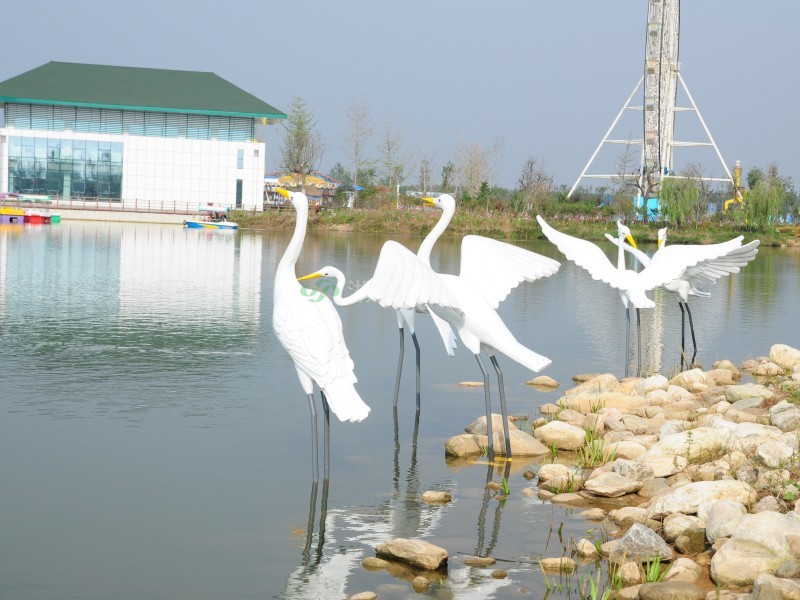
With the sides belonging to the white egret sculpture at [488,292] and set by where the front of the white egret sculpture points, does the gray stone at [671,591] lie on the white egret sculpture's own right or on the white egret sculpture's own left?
on the white egret sculpture's own left

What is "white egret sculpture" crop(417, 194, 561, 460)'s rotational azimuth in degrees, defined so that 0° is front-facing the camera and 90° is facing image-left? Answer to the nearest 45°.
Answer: approximately 90°

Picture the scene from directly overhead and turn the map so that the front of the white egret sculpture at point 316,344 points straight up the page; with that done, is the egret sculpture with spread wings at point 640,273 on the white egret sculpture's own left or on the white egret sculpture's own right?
on the white egret sculpture's own right

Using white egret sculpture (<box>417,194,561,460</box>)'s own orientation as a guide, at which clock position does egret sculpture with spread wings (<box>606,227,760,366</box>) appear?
The egret sculpture with spread wings is roughly at 4 o'clock from the white egret sculpture.

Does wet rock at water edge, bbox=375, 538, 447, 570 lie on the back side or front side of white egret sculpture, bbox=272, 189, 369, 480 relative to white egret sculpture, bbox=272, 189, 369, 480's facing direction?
on the back side

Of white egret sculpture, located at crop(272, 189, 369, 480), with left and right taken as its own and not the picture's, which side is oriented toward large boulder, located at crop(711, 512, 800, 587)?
back

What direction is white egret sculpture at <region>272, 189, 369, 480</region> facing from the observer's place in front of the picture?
facing away from the viewer and to the left of the viewer

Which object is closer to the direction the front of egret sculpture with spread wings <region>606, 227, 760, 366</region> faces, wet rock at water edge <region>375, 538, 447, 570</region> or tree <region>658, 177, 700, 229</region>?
the wet rock at water edge

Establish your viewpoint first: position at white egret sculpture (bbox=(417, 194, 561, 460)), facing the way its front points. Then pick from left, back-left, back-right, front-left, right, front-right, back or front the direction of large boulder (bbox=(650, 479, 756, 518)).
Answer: back-left
